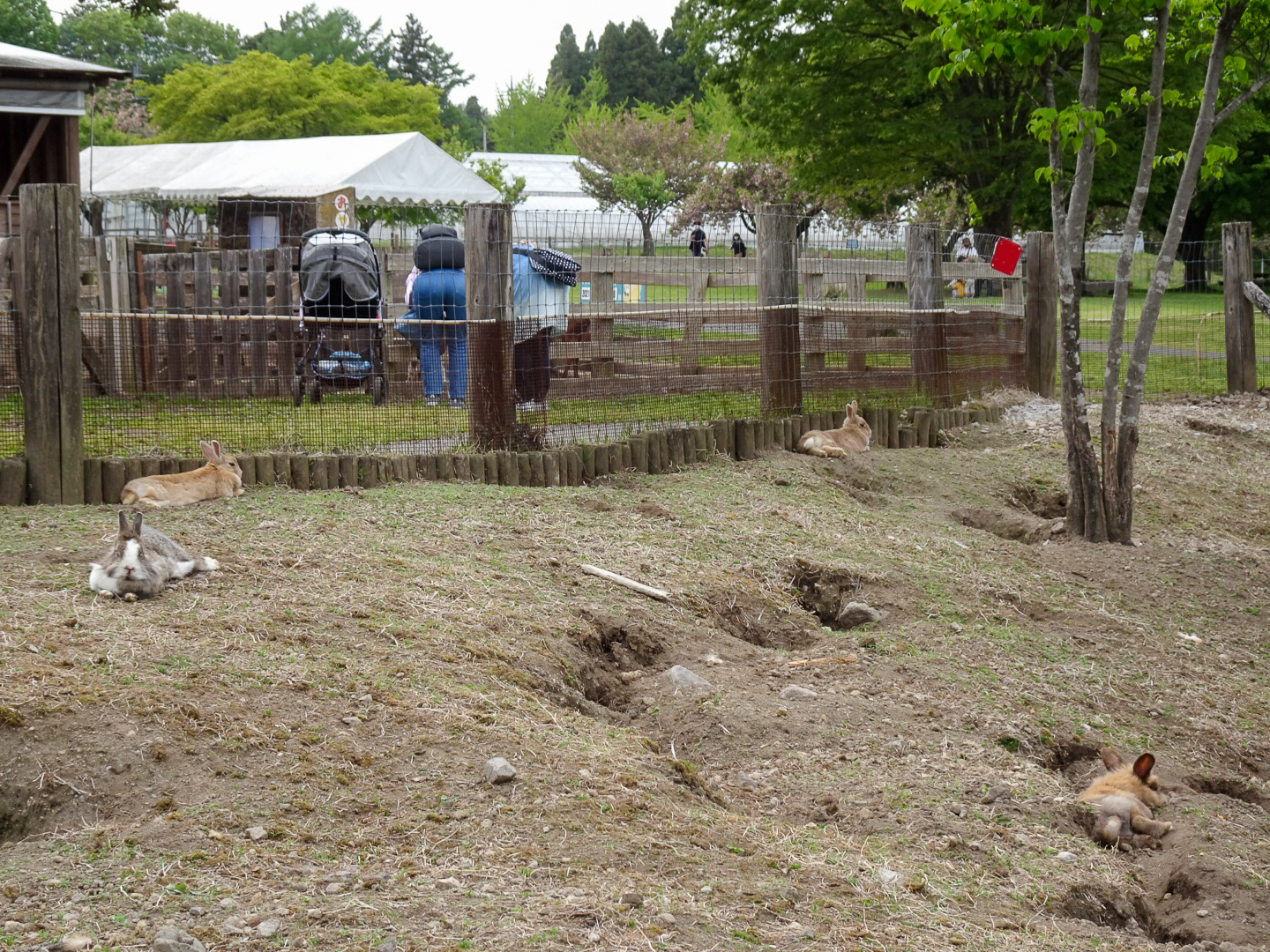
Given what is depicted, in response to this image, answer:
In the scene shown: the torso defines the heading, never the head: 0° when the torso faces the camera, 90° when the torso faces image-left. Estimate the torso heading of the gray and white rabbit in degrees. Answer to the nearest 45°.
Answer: approximately 45°

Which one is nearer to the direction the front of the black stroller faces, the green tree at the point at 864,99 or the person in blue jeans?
the green tree

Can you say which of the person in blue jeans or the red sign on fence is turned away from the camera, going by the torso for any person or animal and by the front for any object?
the person in blue jeans

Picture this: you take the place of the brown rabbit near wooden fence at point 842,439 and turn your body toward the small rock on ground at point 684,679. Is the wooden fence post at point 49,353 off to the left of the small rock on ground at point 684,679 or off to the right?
right

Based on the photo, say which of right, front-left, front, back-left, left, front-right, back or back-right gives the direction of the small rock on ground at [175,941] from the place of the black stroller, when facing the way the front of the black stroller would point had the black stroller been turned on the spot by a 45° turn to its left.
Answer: back-left

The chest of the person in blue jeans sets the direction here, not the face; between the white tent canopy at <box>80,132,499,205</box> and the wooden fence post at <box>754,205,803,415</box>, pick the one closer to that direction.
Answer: the white tent canopy

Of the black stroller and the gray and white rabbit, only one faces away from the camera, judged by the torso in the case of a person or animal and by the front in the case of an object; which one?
the black stroller

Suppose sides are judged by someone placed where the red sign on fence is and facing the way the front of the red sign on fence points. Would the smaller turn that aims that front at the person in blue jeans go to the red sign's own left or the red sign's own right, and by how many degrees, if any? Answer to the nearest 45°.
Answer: approximately 45° to the red sign's own right

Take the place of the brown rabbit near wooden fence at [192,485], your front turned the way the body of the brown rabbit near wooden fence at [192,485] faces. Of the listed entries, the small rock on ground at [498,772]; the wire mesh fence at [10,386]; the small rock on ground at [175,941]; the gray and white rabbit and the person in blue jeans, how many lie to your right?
3

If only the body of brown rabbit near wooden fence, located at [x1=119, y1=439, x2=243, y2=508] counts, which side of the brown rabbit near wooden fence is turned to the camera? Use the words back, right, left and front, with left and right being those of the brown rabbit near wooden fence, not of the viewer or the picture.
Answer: right

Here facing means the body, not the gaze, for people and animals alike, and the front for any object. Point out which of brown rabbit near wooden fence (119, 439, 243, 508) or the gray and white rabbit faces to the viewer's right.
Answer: the brown rabbit near wooden fence

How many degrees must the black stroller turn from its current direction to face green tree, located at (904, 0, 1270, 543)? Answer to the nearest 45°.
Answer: approximately 135° to its right

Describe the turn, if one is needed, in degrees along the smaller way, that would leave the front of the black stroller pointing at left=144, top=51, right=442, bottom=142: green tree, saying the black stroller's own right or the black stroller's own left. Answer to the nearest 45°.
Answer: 0° — it already faces it

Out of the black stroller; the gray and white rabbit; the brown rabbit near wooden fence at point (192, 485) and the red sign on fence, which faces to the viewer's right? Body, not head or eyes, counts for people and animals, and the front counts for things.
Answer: the brown rabbit near wooden fence
